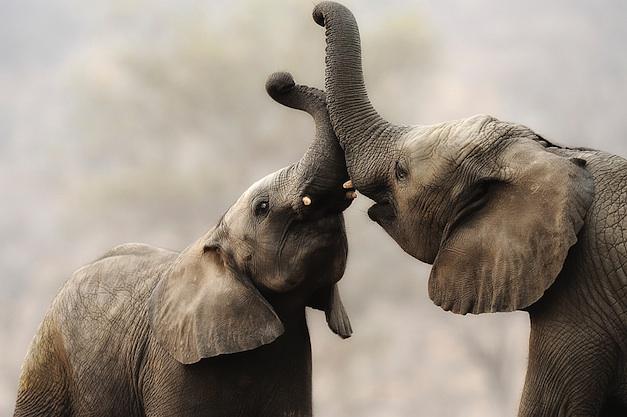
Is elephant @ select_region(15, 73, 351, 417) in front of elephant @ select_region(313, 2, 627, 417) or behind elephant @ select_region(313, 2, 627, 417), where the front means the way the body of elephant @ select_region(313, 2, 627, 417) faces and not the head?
in front

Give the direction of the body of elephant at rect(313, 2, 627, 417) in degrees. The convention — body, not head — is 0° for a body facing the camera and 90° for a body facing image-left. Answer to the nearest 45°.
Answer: approximately 90°
